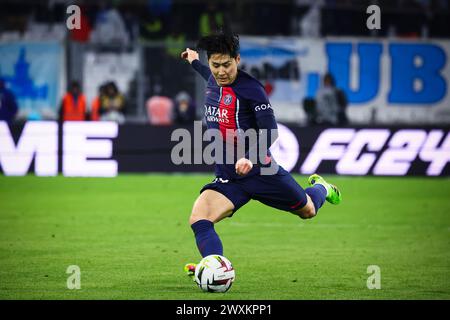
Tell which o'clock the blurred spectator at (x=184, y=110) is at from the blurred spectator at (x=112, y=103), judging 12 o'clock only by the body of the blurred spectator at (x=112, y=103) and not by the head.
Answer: the blurred spectator at (x=184, y=110) is roughly at 10 o'clock from the blurred spectator at (x=112, y=103).

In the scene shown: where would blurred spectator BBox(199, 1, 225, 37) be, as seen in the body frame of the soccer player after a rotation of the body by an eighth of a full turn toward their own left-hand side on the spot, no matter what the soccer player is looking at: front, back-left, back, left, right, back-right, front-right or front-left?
back

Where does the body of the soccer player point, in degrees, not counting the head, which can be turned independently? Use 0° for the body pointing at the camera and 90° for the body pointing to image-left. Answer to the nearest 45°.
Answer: approximately 45°

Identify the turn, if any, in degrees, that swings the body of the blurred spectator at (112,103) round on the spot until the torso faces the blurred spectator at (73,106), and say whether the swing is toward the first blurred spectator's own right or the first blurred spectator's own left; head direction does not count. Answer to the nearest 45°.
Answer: approximately 45° to the first blurred spectator's own right

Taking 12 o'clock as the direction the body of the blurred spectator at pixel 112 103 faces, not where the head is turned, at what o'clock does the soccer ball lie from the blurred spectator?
The soccer ball is roughly at 12 o'clock from the blurred spectator.

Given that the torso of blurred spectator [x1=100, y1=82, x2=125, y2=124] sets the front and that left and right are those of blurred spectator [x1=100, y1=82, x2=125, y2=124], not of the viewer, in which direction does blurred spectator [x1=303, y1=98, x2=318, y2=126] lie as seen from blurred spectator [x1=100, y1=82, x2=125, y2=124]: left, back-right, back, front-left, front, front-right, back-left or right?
left

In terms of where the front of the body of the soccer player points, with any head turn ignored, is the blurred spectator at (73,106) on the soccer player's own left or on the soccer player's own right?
on the soccer player's own right

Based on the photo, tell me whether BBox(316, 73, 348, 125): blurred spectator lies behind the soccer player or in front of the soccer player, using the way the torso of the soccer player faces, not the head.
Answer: behind

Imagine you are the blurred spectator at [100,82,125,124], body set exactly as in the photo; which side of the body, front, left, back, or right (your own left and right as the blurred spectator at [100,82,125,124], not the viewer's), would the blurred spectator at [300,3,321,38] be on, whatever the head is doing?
left

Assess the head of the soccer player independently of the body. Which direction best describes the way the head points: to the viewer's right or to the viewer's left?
to the viewer's left

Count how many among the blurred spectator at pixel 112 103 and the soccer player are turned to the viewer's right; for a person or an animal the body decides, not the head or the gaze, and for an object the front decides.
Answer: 0
